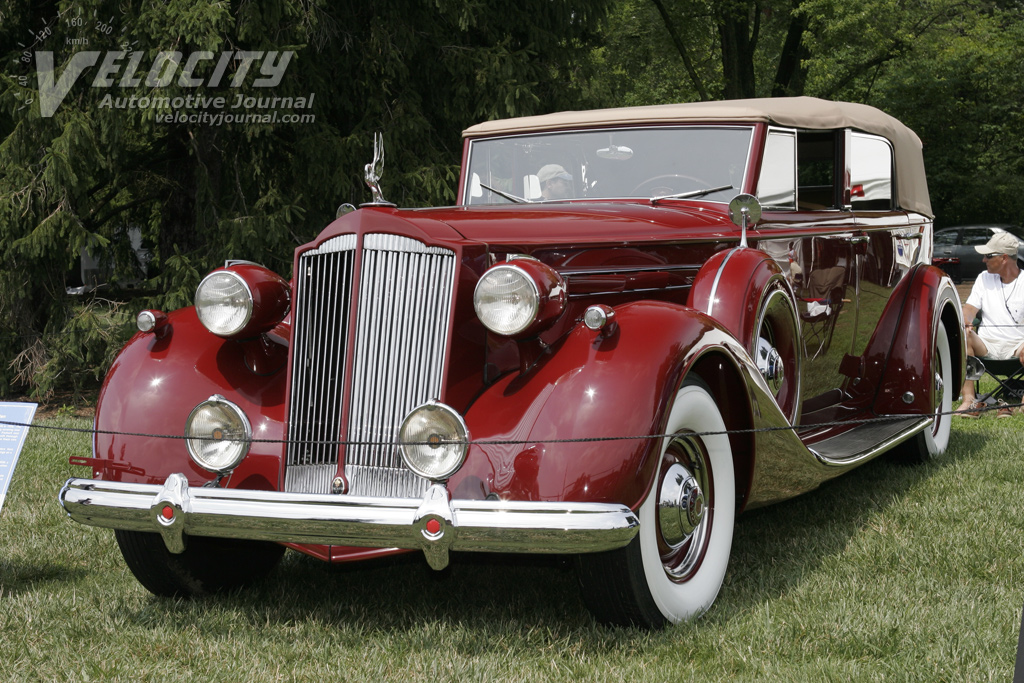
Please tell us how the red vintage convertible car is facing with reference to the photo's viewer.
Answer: facing the viewer and to the left of the viewer

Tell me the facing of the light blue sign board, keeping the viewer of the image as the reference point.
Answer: facing the viewer

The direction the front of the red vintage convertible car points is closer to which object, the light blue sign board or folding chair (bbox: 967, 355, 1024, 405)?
the light blue sign board

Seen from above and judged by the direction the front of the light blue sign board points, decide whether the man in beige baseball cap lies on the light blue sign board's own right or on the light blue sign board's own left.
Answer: on the light blue sign board's own left

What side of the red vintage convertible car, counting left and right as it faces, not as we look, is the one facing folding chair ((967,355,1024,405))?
back

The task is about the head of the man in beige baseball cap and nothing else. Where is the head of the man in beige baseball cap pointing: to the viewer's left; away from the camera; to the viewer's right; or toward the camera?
to the viewer's left

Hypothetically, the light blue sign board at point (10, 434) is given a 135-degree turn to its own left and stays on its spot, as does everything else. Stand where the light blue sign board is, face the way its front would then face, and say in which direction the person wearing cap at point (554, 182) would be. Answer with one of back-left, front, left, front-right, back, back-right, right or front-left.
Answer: front-right

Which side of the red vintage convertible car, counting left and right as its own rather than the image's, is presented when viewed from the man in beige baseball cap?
back

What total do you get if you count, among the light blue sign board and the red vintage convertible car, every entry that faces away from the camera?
0

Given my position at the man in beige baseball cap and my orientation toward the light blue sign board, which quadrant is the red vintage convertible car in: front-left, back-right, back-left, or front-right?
front-left
